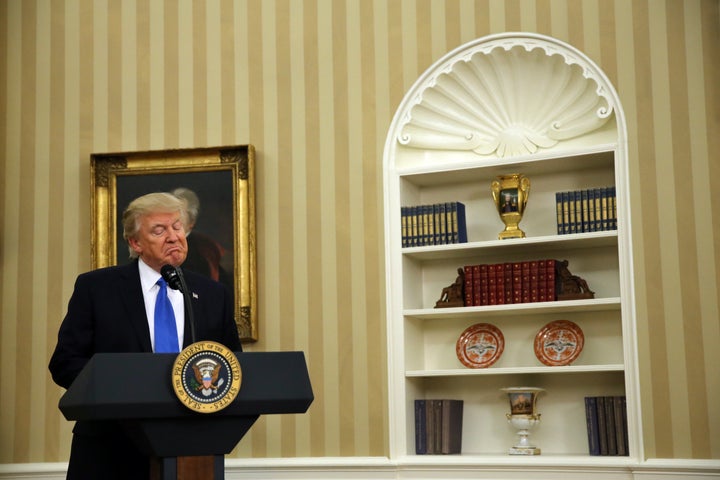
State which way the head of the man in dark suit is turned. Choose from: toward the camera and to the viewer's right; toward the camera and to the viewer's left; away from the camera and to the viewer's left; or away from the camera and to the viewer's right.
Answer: toward the camera and to the viewer's right

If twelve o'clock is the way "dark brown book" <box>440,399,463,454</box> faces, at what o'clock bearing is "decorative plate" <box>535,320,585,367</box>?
The decorative plate is roughly at 9 o'clock from the dark brown book.

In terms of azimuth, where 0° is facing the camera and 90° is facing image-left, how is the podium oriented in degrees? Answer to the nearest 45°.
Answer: approximately 0°

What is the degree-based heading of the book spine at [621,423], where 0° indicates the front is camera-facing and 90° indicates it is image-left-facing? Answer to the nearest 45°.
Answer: approximately 0°
